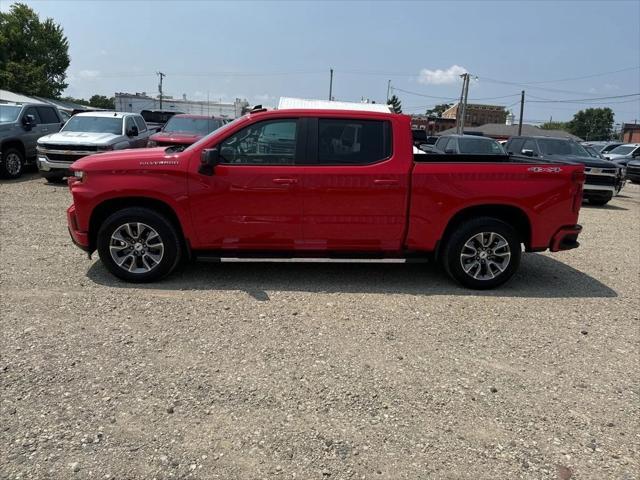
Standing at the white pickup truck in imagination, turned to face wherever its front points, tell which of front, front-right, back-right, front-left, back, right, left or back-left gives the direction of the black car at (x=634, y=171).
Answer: back-left

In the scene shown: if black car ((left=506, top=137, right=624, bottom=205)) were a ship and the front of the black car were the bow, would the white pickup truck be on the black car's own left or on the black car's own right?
on the black car's own right

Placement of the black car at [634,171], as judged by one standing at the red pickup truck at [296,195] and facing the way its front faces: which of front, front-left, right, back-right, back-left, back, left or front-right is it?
back-right

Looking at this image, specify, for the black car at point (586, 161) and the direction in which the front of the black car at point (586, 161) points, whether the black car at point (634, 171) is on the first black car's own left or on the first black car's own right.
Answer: on the first black car's own left

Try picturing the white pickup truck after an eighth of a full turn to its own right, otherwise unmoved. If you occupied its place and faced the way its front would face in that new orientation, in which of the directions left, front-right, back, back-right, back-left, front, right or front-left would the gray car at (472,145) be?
back

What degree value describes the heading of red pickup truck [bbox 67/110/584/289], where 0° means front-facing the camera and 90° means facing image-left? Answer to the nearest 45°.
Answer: approximately 90°

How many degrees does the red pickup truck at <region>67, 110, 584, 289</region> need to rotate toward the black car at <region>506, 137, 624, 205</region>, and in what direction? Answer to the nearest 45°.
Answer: approximately 135° to its right

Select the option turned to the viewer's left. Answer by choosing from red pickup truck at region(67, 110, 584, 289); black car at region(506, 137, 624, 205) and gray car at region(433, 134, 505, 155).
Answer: the red pickup truck

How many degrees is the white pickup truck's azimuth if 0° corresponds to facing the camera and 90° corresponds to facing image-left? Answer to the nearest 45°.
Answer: approximately 45°

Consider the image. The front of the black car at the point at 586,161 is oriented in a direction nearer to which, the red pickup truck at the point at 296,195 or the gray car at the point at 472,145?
the red pickup truck

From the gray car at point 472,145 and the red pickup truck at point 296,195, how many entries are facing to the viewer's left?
1
